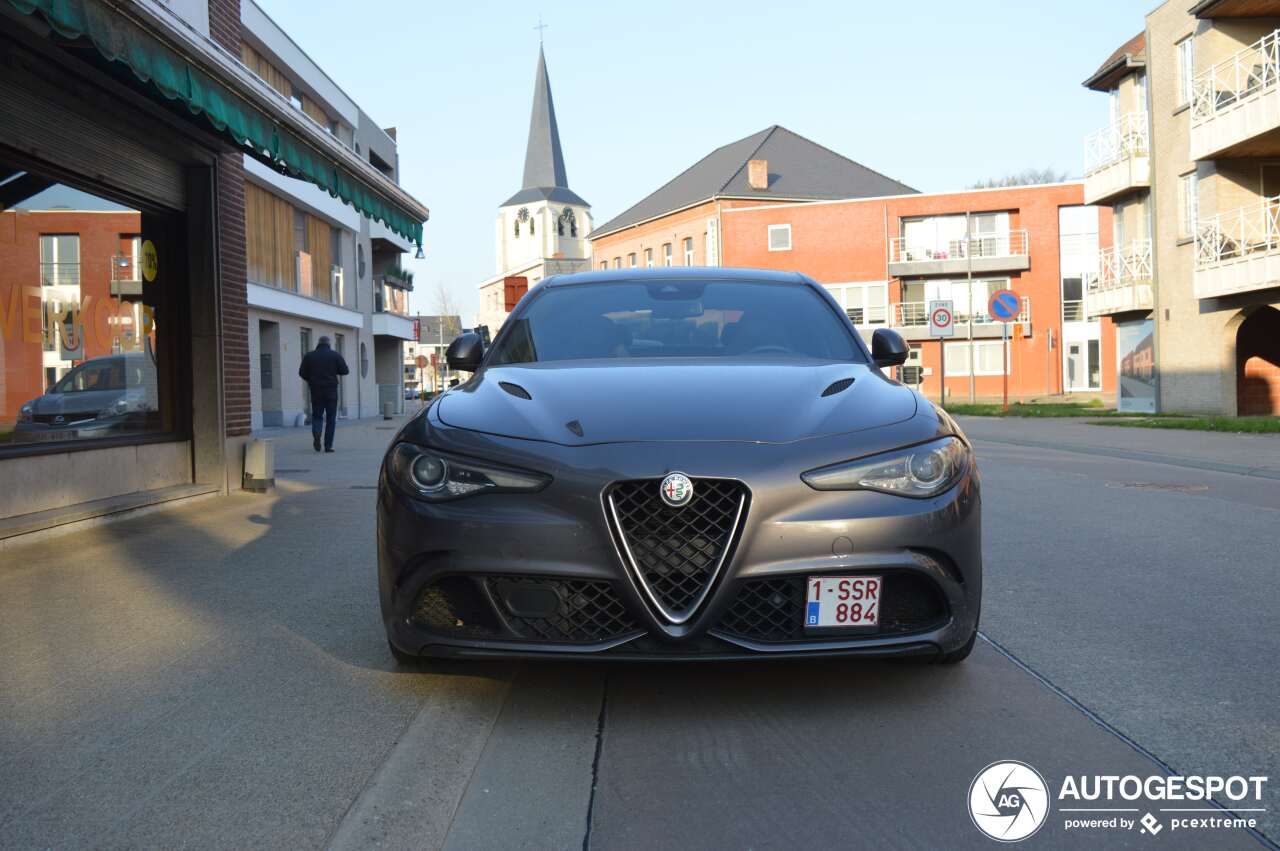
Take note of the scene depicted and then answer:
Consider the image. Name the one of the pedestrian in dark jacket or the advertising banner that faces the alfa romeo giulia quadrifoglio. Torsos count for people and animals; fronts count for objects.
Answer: the advertising banner

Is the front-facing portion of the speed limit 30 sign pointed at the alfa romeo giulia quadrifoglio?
yes

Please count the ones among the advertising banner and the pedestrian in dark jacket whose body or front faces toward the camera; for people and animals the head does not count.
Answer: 1

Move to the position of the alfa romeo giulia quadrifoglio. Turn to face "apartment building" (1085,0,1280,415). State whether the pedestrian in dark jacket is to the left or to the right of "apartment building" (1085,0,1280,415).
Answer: left

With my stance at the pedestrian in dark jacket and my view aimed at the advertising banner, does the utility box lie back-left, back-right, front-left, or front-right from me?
back-right

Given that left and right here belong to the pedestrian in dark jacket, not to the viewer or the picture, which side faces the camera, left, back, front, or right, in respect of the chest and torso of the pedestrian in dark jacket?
back

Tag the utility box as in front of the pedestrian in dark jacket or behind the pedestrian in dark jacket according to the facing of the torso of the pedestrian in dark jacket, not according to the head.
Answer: behind

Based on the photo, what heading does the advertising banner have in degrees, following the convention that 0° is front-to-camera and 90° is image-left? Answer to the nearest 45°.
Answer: approximately 0°

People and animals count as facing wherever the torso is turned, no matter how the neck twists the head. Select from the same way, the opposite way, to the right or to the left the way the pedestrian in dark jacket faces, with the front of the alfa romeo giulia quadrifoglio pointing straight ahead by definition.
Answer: the opposite way

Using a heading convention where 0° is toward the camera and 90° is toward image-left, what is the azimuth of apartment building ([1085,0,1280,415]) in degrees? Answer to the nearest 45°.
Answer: approximately 45°
